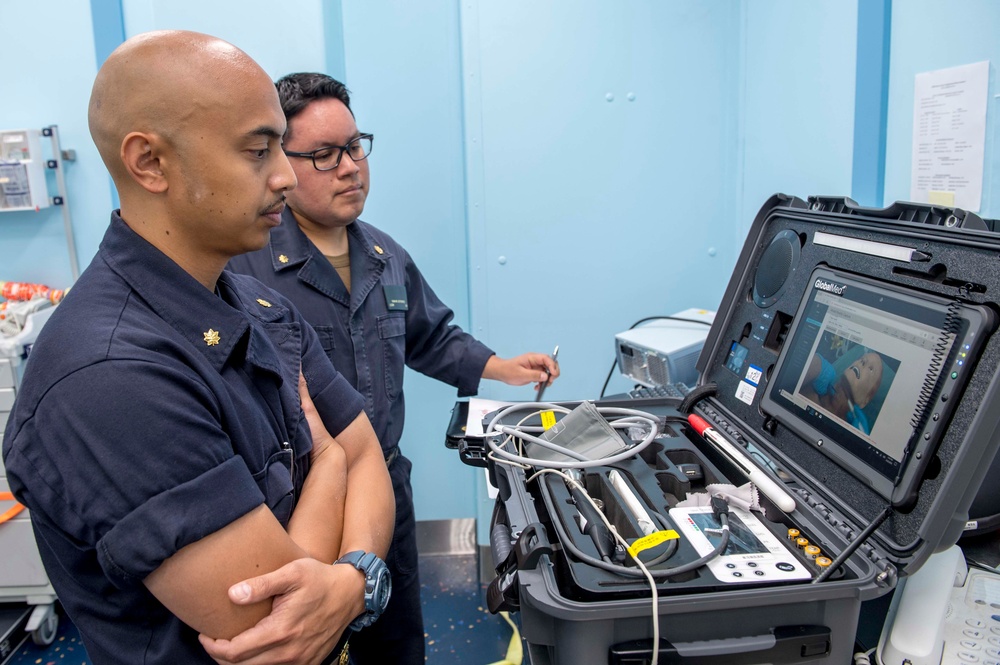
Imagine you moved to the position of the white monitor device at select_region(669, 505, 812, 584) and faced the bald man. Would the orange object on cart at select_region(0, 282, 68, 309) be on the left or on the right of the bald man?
right

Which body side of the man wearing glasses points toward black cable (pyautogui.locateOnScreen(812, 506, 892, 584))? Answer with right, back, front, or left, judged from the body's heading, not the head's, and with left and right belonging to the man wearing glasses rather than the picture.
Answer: front

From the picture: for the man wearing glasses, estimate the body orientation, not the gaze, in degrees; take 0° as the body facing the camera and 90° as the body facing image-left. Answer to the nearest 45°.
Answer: approximately 315°

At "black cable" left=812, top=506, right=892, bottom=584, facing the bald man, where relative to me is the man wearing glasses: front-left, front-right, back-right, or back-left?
front-right

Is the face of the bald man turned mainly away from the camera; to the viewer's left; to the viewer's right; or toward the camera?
to the viewer's right

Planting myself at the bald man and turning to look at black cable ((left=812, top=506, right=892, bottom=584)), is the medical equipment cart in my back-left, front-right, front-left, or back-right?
back-left

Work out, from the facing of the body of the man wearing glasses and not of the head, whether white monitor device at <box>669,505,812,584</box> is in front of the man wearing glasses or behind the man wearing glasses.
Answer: in front

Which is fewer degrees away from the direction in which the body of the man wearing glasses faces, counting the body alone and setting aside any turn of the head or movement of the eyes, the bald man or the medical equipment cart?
the bald man

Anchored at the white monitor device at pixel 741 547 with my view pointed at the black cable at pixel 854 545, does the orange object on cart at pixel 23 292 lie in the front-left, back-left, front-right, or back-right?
back-left

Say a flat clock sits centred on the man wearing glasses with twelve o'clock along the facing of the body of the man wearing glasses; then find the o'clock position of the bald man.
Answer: The bald man is roughly at 2 o'clock from the man wearing glasses.

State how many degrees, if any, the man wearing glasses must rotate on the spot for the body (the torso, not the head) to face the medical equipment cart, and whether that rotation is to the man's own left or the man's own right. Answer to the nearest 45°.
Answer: approximately 180°

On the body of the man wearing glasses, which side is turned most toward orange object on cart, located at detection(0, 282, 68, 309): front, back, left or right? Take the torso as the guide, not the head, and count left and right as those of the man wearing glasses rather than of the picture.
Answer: back
